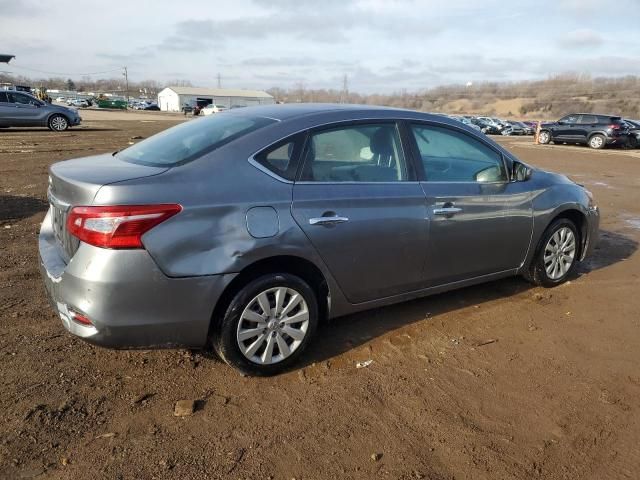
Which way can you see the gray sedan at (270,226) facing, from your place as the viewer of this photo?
facing away from the viewer and to the right of the viewer

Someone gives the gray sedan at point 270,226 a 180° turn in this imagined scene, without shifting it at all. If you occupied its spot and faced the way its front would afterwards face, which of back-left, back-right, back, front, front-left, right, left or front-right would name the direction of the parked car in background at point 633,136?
back

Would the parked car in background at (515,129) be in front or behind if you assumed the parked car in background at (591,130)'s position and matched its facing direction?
in front

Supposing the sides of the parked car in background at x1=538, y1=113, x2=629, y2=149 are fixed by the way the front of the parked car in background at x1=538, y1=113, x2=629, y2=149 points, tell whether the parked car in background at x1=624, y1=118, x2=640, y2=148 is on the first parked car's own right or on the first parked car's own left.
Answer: on the first parked car's own right

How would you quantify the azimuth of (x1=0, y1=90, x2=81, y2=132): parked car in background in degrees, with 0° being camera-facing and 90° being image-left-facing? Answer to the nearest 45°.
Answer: approximately 270°

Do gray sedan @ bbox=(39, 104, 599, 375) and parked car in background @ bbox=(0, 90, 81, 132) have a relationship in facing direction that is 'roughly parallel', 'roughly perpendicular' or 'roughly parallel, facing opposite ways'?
roughly parallel

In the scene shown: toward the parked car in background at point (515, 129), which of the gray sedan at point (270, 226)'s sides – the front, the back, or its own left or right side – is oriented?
front

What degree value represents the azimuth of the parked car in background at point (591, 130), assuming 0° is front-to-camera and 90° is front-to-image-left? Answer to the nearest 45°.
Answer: approximately 135°

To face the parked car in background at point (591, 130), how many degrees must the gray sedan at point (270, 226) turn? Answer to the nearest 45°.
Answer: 0° — it already faces it
